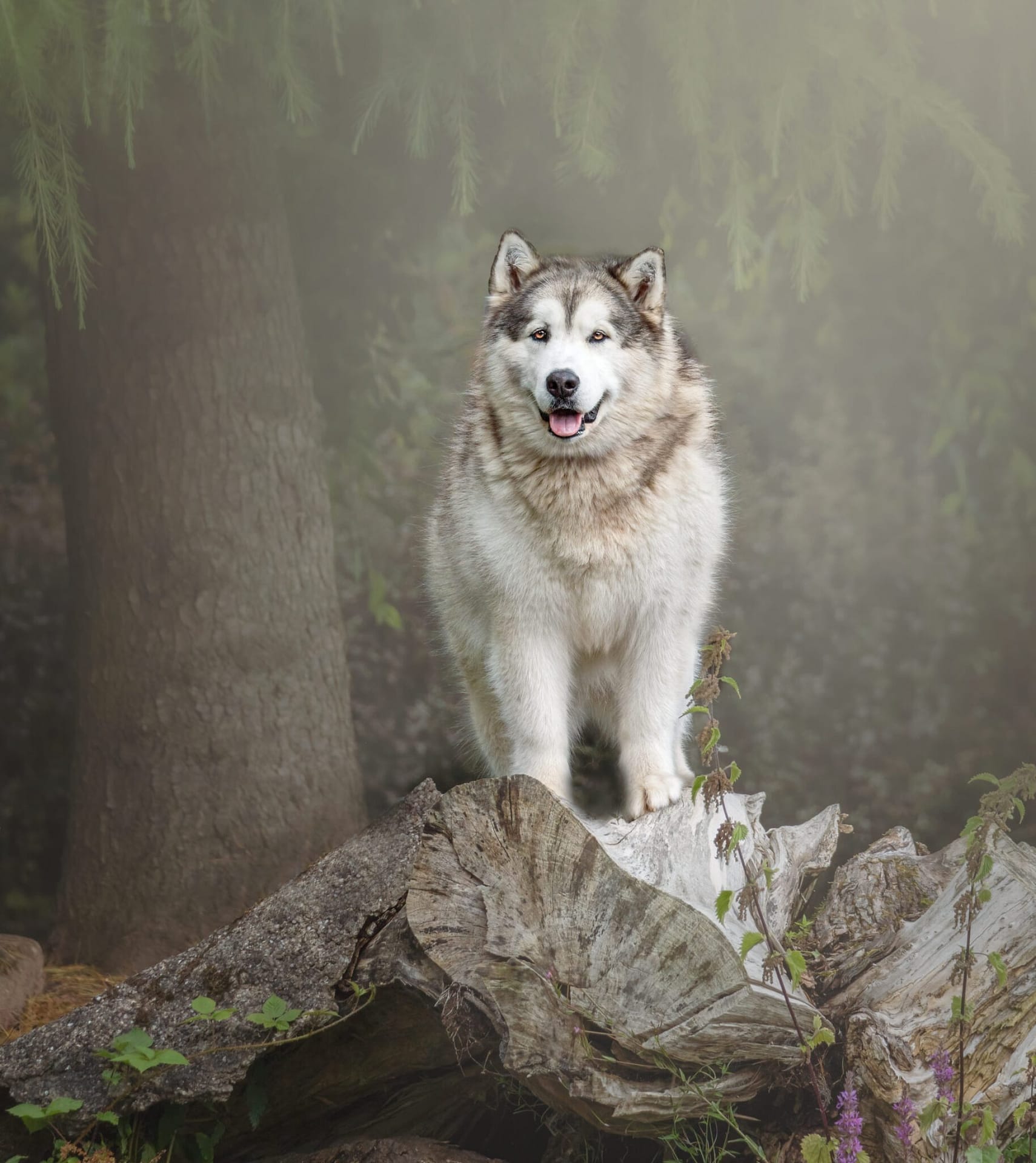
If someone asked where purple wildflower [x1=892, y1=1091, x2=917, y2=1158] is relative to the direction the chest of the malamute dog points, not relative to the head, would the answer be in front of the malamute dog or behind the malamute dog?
in front

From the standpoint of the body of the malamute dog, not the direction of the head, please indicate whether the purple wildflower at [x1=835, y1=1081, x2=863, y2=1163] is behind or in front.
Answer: in front

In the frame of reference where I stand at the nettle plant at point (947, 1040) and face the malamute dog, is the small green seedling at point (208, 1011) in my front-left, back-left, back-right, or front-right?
front-left

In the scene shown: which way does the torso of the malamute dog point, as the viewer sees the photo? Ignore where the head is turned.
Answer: toward the camera

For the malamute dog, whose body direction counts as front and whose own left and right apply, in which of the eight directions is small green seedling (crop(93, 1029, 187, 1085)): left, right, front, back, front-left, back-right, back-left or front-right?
front-right

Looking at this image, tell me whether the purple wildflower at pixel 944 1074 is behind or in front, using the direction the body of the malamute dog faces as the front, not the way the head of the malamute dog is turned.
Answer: in front

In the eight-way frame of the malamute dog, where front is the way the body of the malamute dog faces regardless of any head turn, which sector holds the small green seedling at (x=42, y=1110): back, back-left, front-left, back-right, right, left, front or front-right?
front-right

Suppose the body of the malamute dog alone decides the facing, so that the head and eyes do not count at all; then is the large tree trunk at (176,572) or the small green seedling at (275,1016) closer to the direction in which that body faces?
the small green seedling
